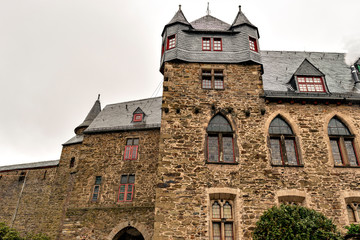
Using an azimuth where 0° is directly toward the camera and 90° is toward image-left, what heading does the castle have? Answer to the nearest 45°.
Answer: approximately 0°
